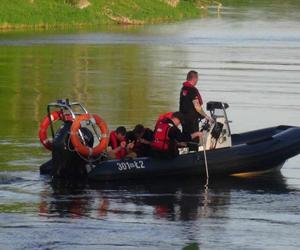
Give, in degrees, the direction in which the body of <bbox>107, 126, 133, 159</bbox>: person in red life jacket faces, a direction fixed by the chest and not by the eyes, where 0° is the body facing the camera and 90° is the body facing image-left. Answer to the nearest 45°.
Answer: approximately 315°

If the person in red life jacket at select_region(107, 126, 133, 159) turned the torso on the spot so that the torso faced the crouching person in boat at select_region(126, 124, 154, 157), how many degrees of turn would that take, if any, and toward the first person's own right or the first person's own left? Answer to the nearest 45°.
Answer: approximately 45° to the first person's own left

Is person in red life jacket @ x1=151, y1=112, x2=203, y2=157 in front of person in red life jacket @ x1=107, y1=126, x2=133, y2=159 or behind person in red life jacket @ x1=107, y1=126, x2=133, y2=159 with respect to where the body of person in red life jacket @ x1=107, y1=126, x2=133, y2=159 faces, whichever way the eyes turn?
in front

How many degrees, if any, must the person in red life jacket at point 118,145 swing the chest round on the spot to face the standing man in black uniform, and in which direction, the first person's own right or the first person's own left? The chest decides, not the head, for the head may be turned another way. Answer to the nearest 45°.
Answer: approximately 45° to the first person's own left

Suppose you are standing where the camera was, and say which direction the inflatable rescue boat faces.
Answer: facing to the right of the viewer
